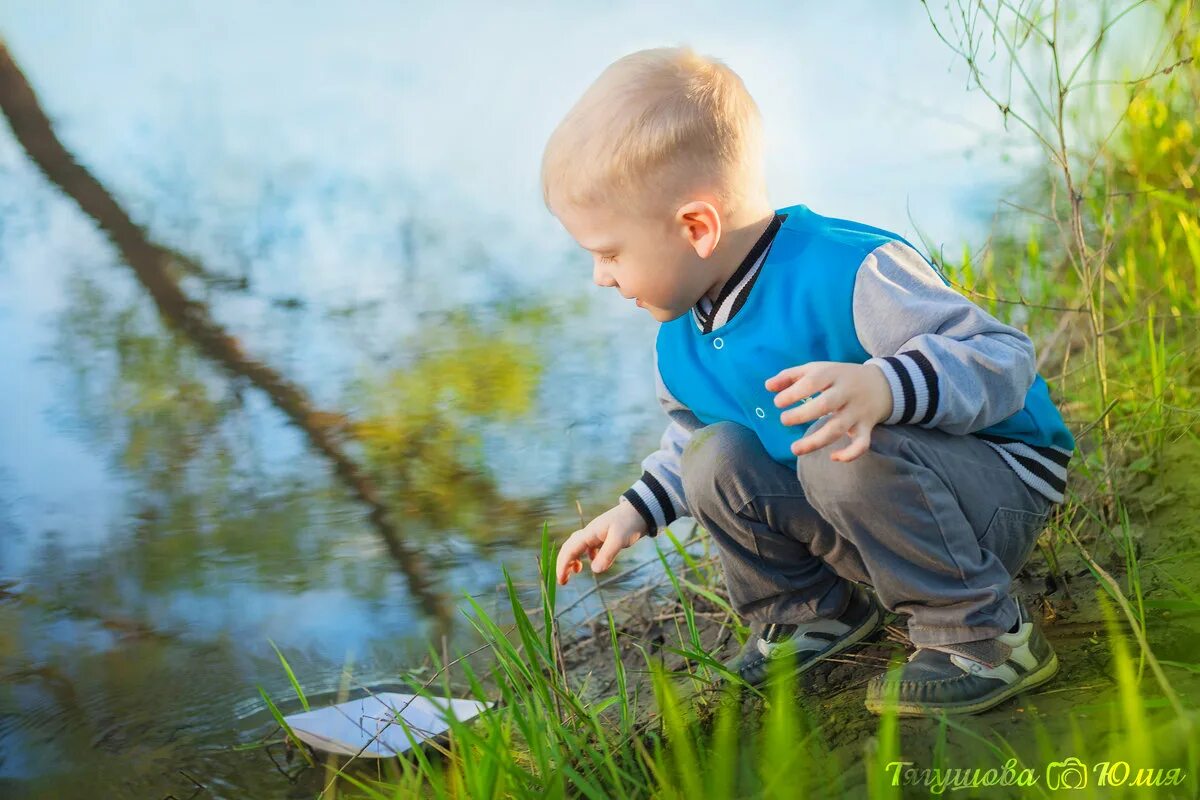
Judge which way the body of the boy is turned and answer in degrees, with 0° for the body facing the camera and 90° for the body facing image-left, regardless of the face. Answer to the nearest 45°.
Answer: approximately 45°

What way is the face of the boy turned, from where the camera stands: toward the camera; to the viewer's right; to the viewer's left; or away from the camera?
to the viewer's left
